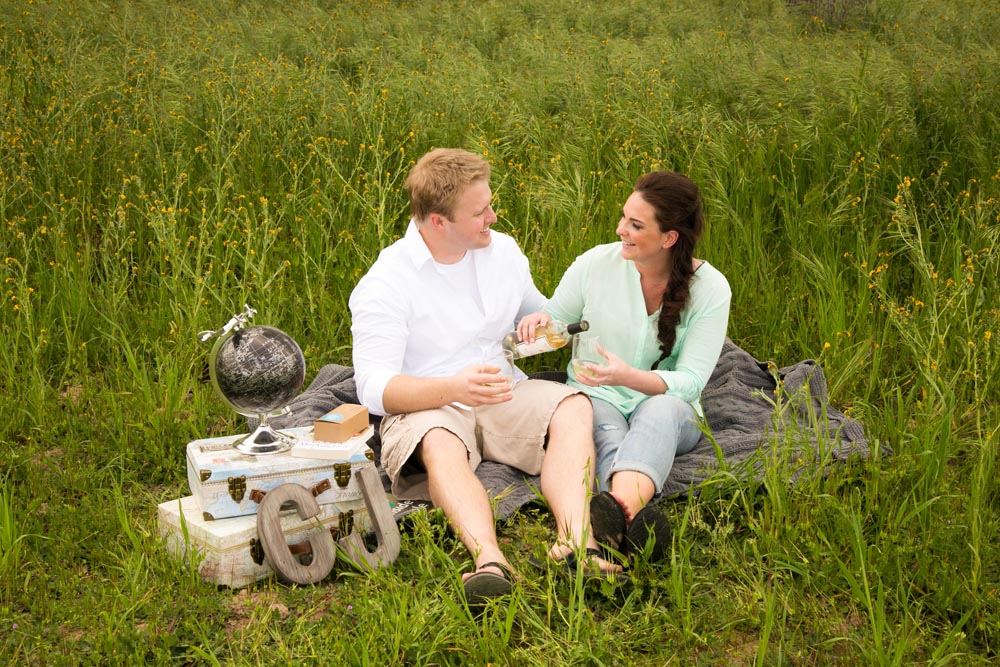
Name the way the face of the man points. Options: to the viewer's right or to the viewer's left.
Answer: to the viewer's right

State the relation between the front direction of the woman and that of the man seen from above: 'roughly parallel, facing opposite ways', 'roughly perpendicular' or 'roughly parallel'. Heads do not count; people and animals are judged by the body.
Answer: roughly perpendicular

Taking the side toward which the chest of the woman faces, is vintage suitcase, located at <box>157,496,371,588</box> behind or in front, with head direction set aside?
in front

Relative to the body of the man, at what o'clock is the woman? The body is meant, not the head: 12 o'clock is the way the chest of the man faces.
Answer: The woman is roughly at 10 o'clock from the man.

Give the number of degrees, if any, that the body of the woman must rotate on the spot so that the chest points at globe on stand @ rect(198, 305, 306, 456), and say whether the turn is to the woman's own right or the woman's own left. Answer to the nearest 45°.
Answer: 0° — they already face it

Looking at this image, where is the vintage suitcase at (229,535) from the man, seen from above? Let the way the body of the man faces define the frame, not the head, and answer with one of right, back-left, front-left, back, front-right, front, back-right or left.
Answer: right

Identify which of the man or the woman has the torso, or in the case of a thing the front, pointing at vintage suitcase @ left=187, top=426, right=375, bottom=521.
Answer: the woman

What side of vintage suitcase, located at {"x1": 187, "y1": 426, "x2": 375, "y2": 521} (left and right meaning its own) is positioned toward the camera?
front

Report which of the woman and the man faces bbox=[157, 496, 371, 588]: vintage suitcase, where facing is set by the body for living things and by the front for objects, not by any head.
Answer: the woman

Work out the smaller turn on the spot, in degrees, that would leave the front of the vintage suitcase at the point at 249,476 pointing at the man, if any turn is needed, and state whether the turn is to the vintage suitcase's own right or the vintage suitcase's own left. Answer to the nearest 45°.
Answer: approximately 135° to the vintage suitcase's own left

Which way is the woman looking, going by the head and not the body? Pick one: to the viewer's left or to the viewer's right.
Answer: to the viewer's left

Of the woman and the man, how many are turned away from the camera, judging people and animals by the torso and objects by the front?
0

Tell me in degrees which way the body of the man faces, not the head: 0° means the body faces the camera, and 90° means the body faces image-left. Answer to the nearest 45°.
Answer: approximately 315°
